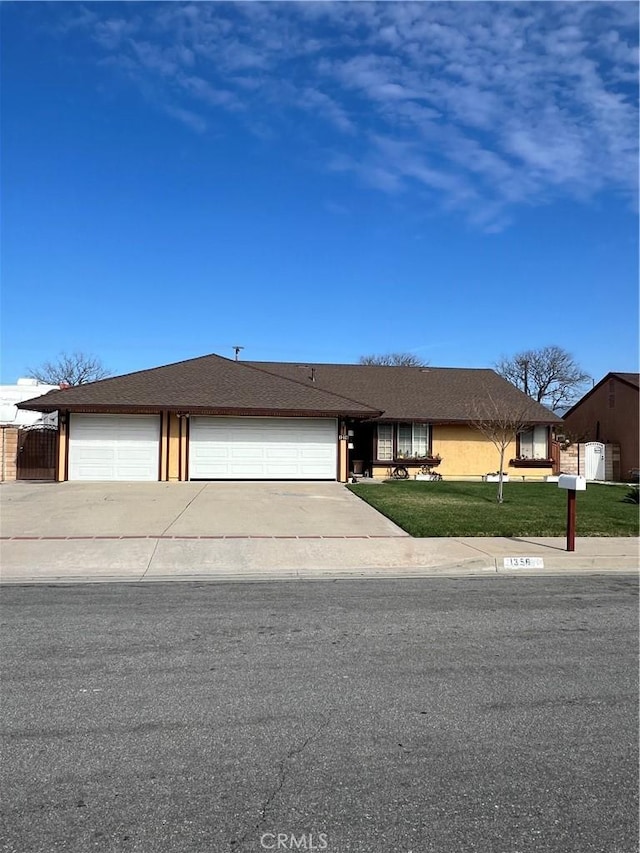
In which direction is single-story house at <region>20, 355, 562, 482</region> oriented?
toward the camera

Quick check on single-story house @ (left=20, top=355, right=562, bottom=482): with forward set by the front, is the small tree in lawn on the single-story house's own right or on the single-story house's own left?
on the single-story house's own left

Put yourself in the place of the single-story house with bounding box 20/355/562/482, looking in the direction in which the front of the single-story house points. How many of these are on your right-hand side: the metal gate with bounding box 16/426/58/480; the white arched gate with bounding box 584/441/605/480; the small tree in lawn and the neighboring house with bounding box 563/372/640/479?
1

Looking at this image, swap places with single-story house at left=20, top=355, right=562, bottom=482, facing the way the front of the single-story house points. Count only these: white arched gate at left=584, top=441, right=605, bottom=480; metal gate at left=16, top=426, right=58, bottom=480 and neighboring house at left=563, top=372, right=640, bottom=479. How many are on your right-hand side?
1

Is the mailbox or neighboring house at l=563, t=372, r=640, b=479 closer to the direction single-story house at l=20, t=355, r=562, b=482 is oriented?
the mailbox

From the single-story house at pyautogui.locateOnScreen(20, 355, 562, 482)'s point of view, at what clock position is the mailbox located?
The mailbox is roughly at 11 o'clock from the single-story house.

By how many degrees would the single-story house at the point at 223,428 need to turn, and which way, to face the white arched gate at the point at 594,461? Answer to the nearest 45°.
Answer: approximately 90° to its left

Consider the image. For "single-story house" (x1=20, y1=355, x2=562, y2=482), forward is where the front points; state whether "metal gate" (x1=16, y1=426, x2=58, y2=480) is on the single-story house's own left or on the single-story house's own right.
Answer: on the single-story house's own right

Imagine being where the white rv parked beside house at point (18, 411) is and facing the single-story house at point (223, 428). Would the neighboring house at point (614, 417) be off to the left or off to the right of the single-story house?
left
